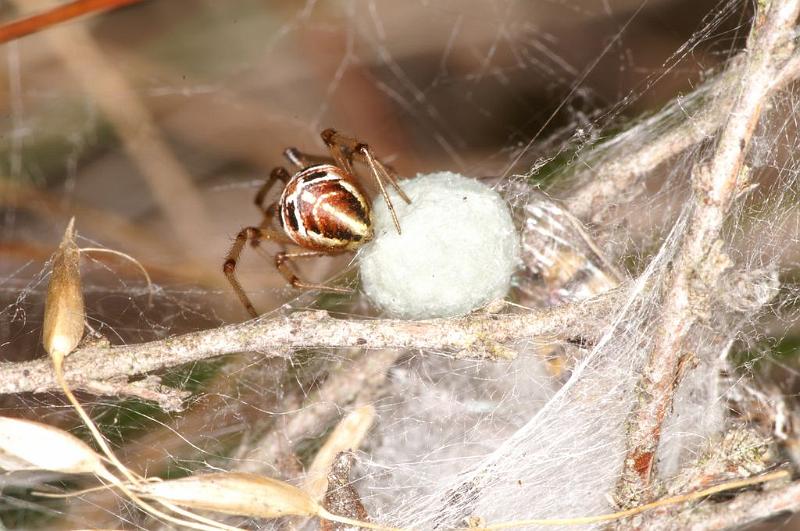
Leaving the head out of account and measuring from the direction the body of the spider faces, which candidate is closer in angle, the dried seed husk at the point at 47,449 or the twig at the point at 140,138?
the twig

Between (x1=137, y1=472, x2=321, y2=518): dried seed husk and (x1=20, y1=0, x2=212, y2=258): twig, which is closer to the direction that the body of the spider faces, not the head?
the twig

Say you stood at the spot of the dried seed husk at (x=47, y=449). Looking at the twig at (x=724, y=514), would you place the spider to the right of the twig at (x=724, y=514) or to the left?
left
